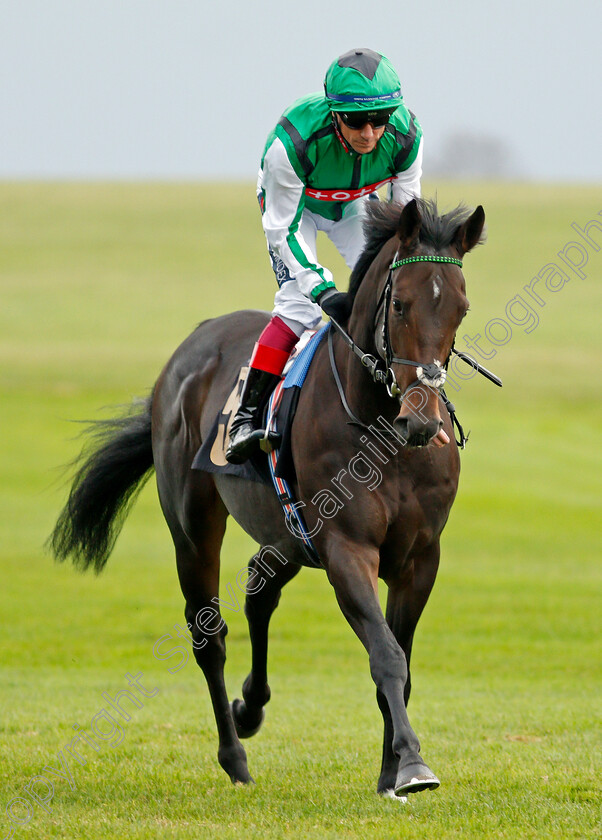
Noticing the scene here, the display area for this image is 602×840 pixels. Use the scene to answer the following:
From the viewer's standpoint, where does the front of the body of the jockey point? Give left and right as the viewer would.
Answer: facing the viewer and to the right of the viewer

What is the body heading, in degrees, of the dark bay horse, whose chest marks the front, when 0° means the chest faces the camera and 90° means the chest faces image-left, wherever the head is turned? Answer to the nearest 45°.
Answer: approximately 315°
